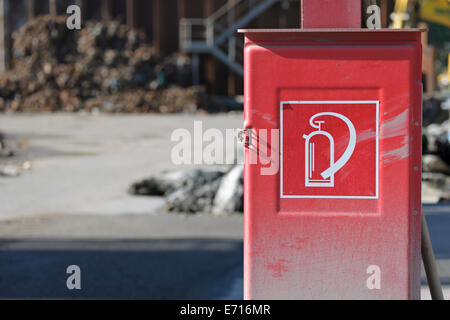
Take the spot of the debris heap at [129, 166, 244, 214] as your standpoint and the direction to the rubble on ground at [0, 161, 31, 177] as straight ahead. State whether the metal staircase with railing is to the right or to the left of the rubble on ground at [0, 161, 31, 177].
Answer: right

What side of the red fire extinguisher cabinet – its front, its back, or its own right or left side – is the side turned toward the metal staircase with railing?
back

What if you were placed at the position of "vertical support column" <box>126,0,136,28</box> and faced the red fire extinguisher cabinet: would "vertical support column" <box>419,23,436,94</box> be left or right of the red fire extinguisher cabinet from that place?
left

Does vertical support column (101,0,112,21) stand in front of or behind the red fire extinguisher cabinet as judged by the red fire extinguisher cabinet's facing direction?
behind

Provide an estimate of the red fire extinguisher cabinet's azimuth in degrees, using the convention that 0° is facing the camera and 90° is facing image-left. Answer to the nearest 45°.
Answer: approximately 0°

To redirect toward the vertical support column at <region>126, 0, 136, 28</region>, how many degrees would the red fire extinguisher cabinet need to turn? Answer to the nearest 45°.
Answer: approximately 180°

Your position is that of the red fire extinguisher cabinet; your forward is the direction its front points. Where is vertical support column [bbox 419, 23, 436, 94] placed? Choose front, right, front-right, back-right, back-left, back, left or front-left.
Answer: back

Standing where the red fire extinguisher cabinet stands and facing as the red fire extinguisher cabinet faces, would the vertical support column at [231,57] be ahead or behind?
behind

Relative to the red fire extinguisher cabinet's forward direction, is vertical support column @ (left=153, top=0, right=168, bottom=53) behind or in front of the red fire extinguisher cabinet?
behind

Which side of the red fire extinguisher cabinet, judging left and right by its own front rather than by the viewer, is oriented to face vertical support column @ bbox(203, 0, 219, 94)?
back

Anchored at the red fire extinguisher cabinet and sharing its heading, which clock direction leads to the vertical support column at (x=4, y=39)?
The vertical support column is roughly at 5 o'clock from the red fire extinguisher cabinet.

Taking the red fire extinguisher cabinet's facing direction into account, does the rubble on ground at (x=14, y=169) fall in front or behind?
behind

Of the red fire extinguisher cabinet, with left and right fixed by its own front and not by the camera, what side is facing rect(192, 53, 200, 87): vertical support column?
back
